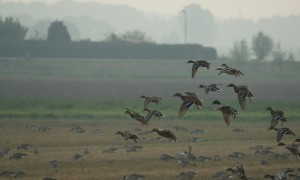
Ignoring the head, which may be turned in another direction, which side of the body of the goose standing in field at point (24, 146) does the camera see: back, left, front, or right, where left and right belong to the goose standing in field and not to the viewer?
left

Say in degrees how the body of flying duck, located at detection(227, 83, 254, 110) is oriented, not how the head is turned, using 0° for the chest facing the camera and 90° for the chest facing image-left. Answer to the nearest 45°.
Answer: approximately 90°

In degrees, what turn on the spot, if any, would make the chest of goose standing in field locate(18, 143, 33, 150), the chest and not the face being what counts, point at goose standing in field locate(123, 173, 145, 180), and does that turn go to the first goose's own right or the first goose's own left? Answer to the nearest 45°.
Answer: approximately 135° to the first goose's own left

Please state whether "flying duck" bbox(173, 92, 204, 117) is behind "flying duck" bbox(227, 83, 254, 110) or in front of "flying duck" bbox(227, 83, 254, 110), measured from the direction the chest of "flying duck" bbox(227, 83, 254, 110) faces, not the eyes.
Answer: in front
